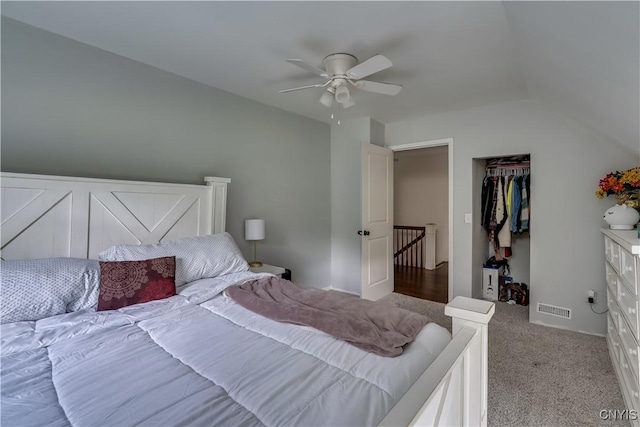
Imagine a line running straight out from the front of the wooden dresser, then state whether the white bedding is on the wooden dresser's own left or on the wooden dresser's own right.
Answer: on the wooden dresser's own left

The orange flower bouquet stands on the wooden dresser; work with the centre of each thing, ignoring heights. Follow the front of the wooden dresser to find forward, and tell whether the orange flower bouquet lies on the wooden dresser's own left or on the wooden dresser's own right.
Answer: on the wooden dresser's own right

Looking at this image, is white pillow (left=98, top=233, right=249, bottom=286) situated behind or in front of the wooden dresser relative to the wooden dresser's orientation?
in front

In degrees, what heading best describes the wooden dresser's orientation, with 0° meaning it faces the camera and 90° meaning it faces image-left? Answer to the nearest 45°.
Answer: approximately 90°

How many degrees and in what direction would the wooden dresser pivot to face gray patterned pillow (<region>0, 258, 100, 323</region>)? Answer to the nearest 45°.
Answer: approximately 45° to its left

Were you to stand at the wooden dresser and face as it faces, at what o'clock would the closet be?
The closet is roughly at 2 o'clock from the wooden dresser.

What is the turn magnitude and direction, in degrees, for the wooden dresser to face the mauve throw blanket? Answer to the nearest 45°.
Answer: approximately 45° to its left

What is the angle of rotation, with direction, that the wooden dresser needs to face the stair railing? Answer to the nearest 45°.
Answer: approximately 45° to its right

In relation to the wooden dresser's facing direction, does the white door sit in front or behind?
in front
